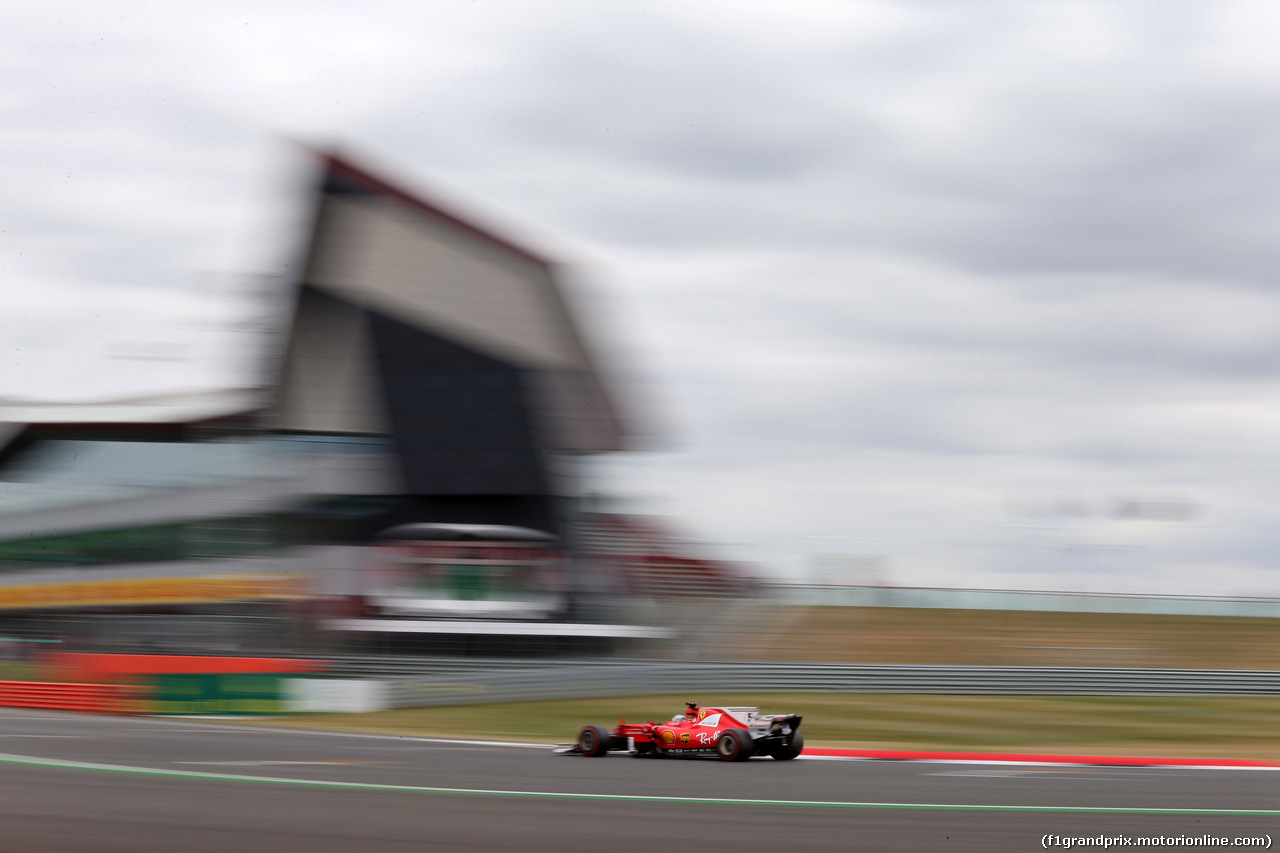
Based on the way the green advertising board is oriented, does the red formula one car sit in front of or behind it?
in front

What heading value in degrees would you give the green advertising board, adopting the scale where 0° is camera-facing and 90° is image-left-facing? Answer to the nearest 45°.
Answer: approximately 0°

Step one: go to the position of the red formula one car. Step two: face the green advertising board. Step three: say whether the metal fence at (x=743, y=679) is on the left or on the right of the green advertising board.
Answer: right

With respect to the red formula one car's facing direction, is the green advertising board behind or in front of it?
in front

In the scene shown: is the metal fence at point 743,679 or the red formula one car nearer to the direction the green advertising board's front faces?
the red formula one car

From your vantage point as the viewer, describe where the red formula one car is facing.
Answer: facing away from the viewer and to the left of the viewer

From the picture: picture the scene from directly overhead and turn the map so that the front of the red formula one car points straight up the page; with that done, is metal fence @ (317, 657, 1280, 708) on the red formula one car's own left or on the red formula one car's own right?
on the red formula one car's own right

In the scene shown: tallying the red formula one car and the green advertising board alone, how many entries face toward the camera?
1
